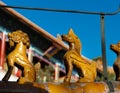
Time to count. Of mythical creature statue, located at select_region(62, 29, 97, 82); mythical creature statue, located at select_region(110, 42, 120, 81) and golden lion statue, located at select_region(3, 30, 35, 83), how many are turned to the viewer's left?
3

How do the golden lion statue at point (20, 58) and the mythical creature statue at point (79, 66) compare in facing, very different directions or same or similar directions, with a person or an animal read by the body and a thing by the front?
same or similar directions

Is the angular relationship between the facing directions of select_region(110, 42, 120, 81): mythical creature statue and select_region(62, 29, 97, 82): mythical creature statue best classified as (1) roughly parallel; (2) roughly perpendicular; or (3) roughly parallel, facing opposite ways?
roughly parallel

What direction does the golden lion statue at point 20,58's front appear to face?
to the viewer's left

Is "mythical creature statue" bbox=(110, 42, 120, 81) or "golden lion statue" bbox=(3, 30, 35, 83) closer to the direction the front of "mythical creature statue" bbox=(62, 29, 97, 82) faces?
the golden lion statue

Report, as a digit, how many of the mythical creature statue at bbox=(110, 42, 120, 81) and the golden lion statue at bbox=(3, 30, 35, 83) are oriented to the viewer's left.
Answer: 2

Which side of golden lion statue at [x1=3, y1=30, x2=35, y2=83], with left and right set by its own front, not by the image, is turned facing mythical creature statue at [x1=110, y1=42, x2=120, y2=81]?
back

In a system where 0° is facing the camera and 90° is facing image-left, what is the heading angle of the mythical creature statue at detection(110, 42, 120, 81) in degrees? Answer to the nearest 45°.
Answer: approximately 90°

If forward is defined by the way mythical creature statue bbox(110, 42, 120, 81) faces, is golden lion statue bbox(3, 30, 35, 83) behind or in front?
in front

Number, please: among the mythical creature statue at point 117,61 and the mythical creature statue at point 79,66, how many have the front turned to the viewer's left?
2

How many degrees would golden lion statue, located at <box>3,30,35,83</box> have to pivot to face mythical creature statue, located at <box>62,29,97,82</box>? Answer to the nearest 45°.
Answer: approximately 180°

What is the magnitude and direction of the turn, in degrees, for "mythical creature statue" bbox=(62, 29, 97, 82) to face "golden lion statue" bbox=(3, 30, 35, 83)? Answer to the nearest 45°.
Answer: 0° — it already faces it

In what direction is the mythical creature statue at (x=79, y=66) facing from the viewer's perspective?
to the viewer's left
